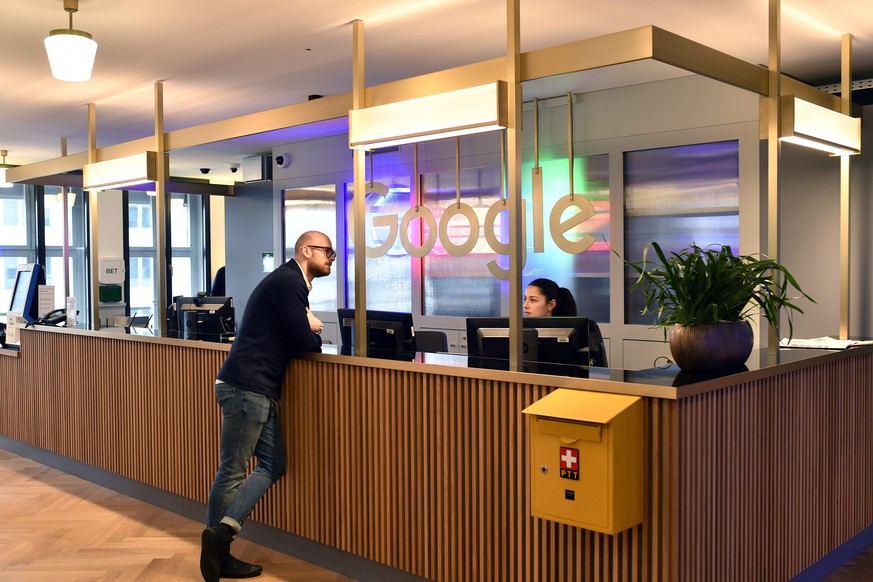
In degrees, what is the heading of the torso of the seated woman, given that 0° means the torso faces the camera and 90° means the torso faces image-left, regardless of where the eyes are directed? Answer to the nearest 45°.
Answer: approximately 45°

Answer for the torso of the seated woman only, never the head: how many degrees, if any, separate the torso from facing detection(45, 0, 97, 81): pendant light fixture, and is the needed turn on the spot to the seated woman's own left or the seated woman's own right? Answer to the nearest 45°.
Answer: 0° — they already face it

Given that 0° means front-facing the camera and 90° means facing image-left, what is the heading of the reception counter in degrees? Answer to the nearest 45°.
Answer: approximately 45°

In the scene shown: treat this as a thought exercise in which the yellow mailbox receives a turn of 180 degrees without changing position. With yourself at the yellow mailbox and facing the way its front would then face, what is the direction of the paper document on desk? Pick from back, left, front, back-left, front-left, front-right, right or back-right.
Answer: front

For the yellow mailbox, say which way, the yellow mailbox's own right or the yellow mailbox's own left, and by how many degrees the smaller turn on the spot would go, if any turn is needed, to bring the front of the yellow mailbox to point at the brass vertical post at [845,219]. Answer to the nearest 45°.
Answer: approximately 180°

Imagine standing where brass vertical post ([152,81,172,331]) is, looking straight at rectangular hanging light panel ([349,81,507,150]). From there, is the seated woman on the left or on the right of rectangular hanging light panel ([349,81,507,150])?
left

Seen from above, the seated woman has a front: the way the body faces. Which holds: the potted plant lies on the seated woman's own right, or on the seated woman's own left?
on the seated woman's own left

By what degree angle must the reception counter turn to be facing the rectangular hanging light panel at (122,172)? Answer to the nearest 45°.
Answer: approximately 90° to its right

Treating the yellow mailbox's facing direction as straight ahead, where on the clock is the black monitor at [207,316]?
The black monitor is roughly at 3 o'clock from the yellow mailbox.

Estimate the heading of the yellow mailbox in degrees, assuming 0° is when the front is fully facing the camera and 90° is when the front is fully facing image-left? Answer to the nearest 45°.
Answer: approximately 45°

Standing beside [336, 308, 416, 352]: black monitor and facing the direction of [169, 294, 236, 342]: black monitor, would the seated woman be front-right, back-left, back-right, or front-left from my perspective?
back-right
